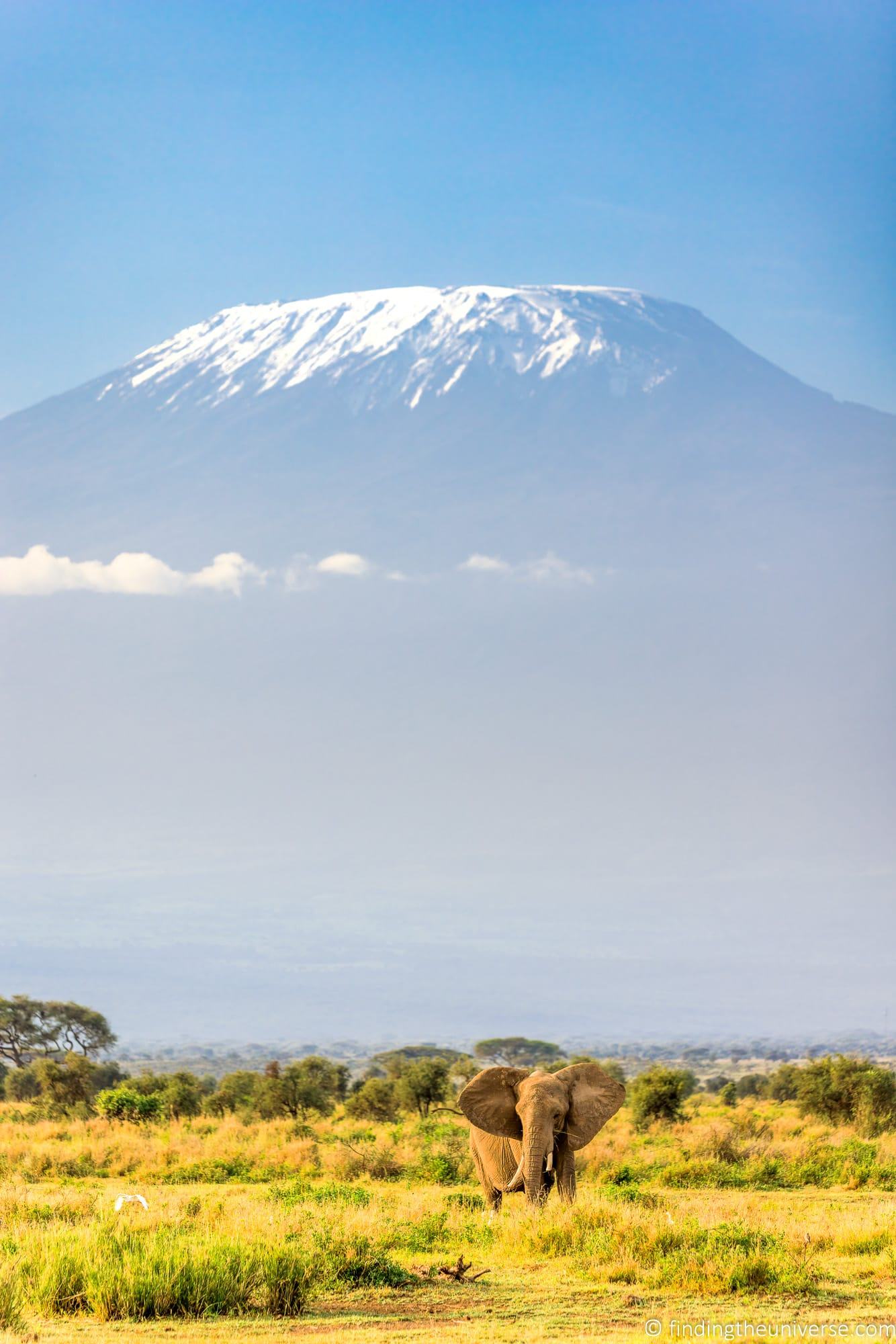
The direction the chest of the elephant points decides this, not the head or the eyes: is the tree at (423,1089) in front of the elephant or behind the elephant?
behind

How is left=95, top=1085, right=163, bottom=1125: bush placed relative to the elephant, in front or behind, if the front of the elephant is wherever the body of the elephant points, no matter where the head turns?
behind

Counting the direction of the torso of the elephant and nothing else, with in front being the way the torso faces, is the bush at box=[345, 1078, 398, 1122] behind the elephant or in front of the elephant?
behind

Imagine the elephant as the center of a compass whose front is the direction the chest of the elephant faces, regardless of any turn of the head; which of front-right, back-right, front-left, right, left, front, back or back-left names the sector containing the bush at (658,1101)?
back-left

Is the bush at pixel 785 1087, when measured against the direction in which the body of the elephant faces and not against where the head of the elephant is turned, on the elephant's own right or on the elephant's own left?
on the elephant's own left

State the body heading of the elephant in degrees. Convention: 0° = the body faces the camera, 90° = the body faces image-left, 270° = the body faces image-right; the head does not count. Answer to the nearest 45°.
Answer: approximately 315°
